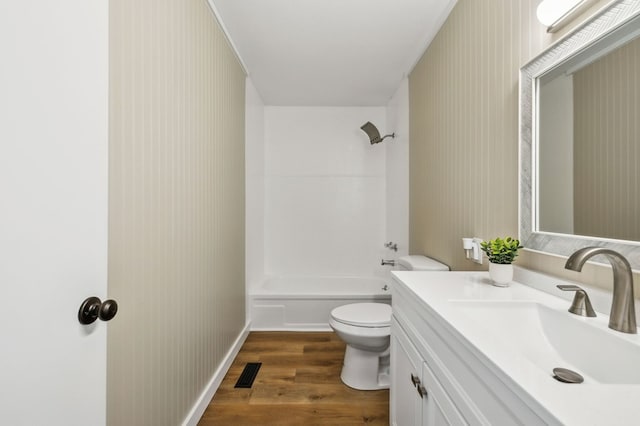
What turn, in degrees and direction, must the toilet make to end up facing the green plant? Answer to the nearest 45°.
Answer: approximately 135° to its left

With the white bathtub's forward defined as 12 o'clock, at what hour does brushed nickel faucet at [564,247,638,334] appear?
The brushed nickel faucet is roughly at 11 o'clock from the white bathtub.

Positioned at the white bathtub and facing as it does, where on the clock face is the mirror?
The mirror is roughly at 11 o'clock from the white bathtub.

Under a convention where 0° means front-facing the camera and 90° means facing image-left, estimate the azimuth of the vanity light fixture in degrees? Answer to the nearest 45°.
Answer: approximately 90°

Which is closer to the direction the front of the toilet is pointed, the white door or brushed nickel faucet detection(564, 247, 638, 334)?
the white door

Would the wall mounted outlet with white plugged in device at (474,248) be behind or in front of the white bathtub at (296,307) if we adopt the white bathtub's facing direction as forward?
in front

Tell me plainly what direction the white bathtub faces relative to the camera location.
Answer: facing the viewer

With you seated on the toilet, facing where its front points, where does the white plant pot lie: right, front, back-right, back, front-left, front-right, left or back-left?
back-left
